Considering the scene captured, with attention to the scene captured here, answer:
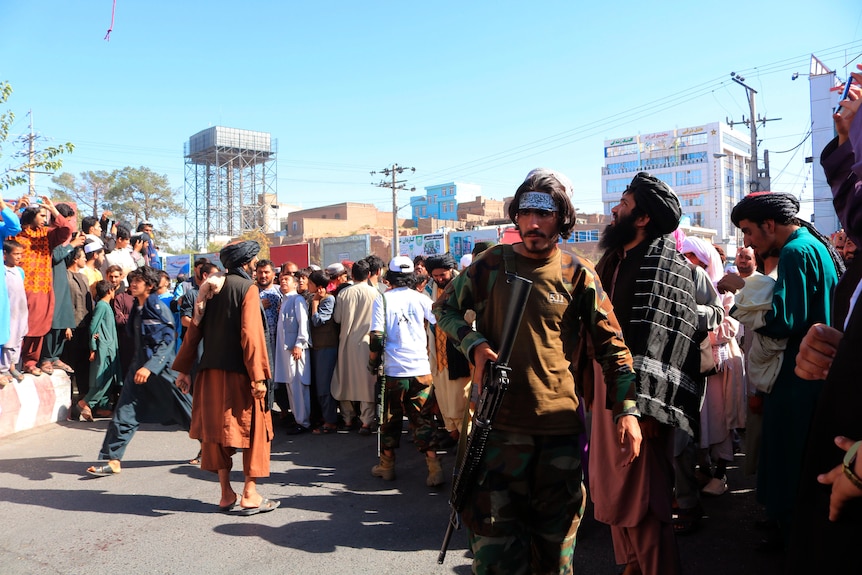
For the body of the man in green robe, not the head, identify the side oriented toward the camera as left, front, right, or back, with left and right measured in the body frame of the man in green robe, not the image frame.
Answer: left

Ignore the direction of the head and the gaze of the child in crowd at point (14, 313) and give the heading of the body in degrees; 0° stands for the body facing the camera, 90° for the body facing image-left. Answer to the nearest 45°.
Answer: approximately 315°

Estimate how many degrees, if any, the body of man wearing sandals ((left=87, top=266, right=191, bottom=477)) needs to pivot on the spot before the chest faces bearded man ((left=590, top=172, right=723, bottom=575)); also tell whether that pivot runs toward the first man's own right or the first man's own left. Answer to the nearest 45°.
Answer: approximately 135° to the first man's own left

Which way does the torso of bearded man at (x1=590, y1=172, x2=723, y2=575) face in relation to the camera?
to the viewer's left

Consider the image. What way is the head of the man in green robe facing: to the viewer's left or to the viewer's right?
to the viewer's left
